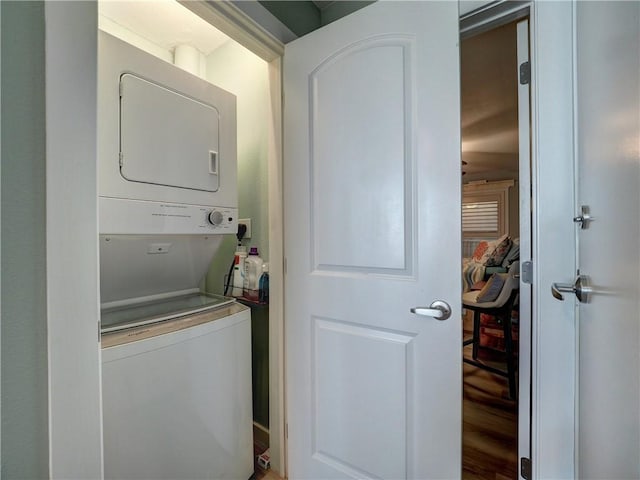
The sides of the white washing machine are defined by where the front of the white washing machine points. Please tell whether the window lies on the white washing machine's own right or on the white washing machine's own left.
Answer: on the white washing machine's own left

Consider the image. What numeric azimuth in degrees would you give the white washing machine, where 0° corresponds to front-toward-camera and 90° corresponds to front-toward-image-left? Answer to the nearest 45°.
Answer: approximately 315°

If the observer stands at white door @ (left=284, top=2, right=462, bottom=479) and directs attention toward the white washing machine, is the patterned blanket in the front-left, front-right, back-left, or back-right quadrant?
back-right

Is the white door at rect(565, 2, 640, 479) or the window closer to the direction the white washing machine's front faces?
the white door

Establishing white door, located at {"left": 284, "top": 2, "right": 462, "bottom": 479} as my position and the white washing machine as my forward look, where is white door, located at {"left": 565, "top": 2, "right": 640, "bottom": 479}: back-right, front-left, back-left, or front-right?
back-left

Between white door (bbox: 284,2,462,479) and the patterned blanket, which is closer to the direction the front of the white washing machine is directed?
the white door

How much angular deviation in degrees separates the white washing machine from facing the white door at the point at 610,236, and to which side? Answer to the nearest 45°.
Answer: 0° — it already faces it
